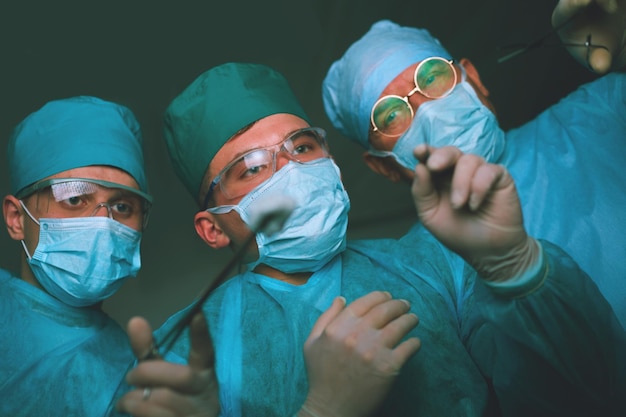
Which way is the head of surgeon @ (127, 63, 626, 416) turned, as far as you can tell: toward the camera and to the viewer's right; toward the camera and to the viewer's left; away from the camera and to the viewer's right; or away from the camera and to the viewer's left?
toward the camera and to the viewer's right

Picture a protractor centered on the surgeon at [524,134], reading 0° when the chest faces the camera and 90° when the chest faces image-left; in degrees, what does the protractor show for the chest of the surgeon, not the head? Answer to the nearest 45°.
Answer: approximately 0°

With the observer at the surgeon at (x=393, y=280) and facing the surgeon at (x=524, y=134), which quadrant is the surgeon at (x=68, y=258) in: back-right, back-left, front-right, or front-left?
back-left

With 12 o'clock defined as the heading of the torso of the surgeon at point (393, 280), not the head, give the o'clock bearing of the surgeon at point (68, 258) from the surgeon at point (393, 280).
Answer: the surgeon at point (68, 258) is roughly at 3 o'clock from the surgeon at point (393, 280).

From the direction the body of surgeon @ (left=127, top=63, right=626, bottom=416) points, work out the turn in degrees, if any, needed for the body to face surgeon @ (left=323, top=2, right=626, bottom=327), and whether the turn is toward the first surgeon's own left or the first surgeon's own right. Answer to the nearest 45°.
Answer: approximately 135° to the first surgeon's own left

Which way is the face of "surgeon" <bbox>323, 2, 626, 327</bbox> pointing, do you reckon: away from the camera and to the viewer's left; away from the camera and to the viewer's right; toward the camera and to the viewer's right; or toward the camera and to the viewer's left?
toward the camera and to the viewer's left

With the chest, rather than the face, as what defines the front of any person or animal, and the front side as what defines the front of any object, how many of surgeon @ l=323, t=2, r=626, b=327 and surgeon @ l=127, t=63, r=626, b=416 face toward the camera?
2
